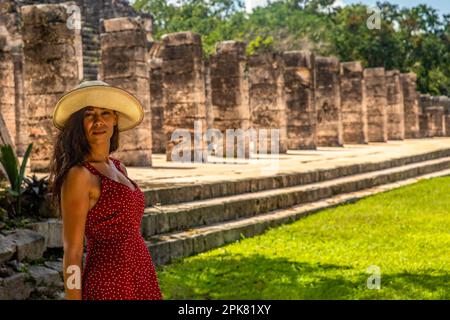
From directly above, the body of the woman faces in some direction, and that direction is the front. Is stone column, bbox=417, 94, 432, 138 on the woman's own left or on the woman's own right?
on the woman's own left

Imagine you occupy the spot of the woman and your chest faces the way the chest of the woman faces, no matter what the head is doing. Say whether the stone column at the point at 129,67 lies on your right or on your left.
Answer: on your left

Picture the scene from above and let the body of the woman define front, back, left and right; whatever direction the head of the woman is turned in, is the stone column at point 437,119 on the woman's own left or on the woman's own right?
on the woman's own left

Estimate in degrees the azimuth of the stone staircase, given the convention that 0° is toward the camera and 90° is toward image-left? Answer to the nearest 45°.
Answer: approximately 315°

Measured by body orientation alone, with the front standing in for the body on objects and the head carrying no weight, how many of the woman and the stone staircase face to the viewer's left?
0

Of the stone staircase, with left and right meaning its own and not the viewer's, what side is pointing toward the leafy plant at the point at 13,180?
right

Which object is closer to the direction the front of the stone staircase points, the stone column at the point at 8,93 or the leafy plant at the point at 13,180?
the leafy plant

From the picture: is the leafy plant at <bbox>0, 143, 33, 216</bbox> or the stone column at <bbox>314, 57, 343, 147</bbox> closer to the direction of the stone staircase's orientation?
the leafy plant

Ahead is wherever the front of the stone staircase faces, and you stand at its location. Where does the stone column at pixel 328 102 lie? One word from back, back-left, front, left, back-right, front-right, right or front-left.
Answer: back-left

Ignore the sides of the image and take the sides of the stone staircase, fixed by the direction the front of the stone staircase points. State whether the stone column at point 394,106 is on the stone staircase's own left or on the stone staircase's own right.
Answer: on the stone staircase's own left
